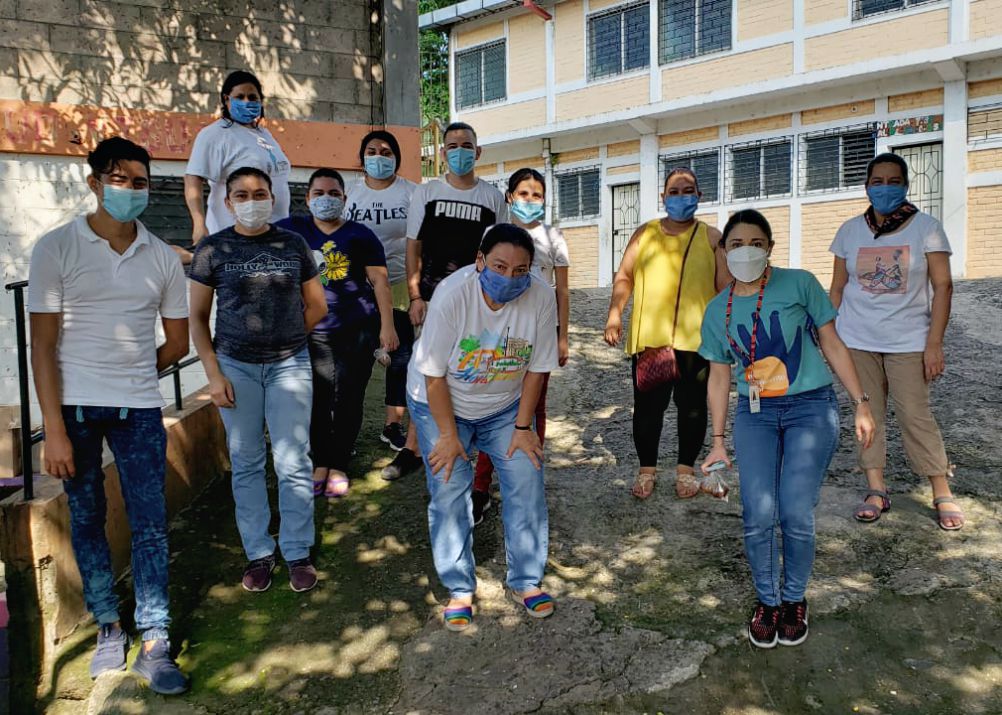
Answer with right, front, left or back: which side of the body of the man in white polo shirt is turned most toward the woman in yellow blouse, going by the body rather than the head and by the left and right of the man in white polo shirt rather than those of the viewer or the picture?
left

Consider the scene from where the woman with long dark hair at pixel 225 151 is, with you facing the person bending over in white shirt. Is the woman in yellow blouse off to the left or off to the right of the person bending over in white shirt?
left

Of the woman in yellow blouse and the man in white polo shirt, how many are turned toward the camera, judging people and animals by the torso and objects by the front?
2

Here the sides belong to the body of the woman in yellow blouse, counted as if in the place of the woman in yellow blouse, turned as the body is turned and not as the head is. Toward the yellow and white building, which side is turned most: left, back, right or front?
back

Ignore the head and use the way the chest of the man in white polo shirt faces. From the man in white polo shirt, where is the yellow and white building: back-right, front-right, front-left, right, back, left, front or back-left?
back-left

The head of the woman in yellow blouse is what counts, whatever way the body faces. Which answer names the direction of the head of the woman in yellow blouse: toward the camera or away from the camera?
toward the camera

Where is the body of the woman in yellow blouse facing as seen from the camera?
toward the camera

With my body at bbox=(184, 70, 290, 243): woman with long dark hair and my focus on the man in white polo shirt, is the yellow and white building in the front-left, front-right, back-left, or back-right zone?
back-left

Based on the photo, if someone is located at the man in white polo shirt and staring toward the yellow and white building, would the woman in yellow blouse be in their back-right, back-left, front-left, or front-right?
front-right

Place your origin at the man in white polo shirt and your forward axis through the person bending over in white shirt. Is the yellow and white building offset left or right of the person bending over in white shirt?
left

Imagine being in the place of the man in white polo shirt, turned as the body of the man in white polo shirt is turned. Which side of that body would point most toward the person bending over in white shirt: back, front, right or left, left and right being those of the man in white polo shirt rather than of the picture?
left

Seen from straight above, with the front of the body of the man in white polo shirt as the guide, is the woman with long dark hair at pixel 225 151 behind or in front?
behind

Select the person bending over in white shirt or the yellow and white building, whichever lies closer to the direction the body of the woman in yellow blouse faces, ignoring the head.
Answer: the person bending over in white shirt

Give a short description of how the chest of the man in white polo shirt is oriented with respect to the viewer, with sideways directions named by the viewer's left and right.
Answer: facing the viewer

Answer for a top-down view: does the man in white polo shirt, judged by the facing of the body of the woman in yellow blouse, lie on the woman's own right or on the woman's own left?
on the woman's own right

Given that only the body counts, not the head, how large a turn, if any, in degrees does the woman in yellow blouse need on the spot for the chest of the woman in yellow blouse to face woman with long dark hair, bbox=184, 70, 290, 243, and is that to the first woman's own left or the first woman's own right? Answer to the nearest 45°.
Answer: approximately 90° to the first woman's own right
